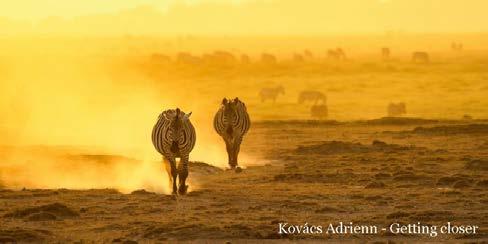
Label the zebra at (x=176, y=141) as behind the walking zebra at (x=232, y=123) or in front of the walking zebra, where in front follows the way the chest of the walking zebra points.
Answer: in front

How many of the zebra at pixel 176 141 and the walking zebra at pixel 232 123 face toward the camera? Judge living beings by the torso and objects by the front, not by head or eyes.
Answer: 2

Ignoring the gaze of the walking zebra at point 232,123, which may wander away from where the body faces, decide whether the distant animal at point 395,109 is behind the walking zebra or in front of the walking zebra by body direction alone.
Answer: behind

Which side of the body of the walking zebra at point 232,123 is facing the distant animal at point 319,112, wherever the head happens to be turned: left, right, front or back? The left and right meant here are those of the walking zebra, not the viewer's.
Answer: back

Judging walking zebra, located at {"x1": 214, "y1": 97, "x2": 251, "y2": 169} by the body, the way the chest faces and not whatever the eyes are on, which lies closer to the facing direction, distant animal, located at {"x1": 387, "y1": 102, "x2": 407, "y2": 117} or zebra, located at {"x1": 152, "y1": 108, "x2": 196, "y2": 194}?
the zebra

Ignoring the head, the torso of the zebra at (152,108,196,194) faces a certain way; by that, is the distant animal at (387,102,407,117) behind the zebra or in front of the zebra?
behind

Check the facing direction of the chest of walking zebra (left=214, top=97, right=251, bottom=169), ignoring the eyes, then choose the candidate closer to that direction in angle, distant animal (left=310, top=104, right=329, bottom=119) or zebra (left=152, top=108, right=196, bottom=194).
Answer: the zebra

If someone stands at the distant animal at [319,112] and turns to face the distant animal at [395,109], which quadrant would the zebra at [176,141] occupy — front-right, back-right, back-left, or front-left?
back-right

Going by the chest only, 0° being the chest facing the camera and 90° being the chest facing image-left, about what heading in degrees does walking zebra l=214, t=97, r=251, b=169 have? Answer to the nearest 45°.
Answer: approximately 0°
